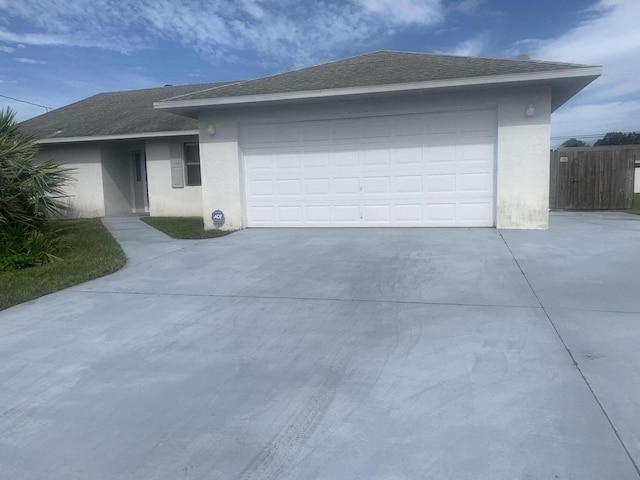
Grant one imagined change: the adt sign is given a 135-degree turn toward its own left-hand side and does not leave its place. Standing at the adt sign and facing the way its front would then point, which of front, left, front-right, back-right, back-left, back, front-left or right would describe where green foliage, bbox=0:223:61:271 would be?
back

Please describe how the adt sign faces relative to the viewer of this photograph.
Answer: facing the viewer

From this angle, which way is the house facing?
toward the camera

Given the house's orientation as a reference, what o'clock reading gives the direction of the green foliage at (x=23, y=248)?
The green foliage is roughly at 2 o'clock from the house.

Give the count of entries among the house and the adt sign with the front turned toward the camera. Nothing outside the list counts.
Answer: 2

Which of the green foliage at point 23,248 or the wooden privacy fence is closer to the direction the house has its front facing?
the green foliage

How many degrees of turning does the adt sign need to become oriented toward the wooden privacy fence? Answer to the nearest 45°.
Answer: approximately 90° to its left

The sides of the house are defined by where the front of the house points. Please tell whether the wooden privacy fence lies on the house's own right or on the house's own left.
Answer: on the house's own left
